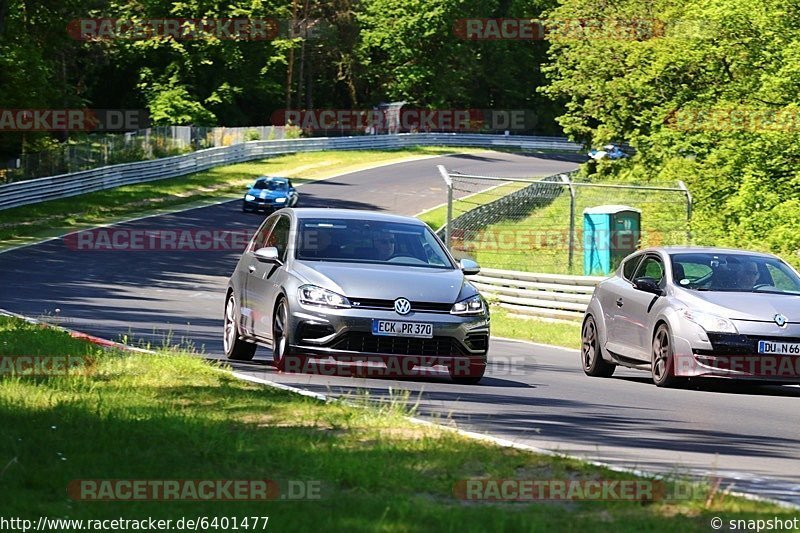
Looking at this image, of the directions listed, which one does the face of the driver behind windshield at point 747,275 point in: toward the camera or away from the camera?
toward the camera

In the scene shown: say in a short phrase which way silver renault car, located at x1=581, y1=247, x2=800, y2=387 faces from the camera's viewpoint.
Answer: facing the viewer and to the right of the viewer

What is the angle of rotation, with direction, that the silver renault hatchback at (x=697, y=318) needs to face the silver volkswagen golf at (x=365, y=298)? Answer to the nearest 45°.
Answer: approximately 90° to its right

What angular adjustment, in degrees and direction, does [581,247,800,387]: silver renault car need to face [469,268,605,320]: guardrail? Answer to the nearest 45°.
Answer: approximately 135° to its left

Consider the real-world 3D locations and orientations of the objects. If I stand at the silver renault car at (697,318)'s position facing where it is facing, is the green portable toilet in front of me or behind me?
behind

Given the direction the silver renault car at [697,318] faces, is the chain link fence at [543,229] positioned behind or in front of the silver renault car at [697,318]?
behind

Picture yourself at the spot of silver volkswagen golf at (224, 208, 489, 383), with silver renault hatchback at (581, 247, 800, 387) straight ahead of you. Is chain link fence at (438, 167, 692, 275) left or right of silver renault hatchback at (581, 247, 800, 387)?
left
